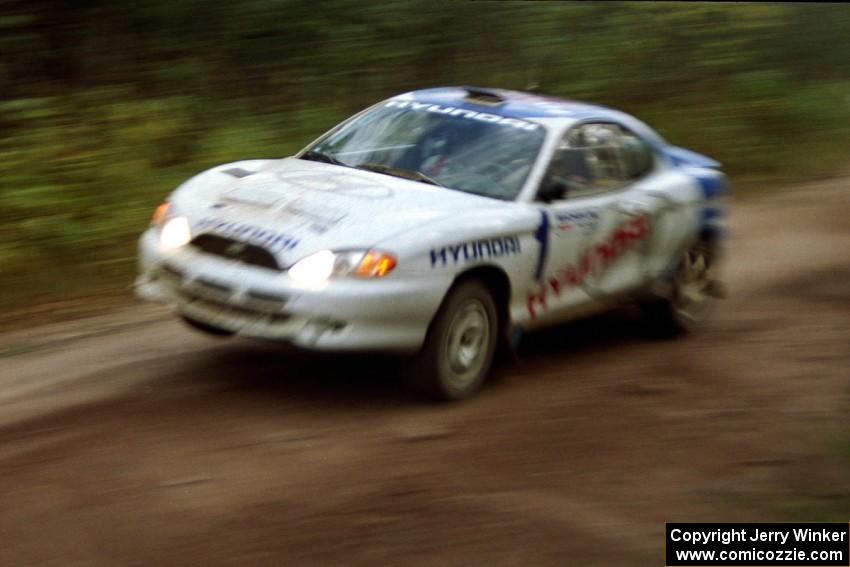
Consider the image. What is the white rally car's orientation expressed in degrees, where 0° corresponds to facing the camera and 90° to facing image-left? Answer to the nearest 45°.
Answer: approximately 45°
